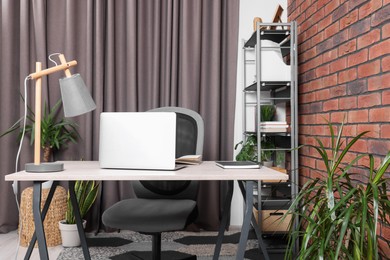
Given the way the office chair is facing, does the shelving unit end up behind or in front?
behind

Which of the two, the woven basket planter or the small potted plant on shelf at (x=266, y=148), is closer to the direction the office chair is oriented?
the woven basket planter

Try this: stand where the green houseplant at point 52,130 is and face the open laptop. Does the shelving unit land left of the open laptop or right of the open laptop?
left

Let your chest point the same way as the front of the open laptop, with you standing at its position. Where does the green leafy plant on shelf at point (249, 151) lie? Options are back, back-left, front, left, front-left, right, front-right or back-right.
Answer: front-right

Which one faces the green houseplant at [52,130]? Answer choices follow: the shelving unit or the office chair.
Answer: the shelving unit

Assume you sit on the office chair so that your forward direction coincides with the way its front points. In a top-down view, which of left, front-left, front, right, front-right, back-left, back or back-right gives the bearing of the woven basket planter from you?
right

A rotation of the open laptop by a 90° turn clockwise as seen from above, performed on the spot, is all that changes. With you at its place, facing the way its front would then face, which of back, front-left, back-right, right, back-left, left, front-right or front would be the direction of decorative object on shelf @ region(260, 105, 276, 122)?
front-left

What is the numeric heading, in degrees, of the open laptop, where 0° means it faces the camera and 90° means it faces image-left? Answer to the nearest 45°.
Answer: approximately 180°

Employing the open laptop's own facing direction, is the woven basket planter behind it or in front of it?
in front

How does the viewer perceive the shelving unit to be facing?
facing to the left of the viewer

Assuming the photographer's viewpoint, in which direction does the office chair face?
facing the viewer and to the left of the viewer

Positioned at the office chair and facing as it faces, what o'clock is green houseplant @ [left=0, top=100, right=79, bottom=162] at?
The green houseplant is roughly at 3 o'clock from the office chair.

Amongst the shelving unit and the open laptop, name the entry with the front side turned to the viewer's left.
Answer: the shelving unit
